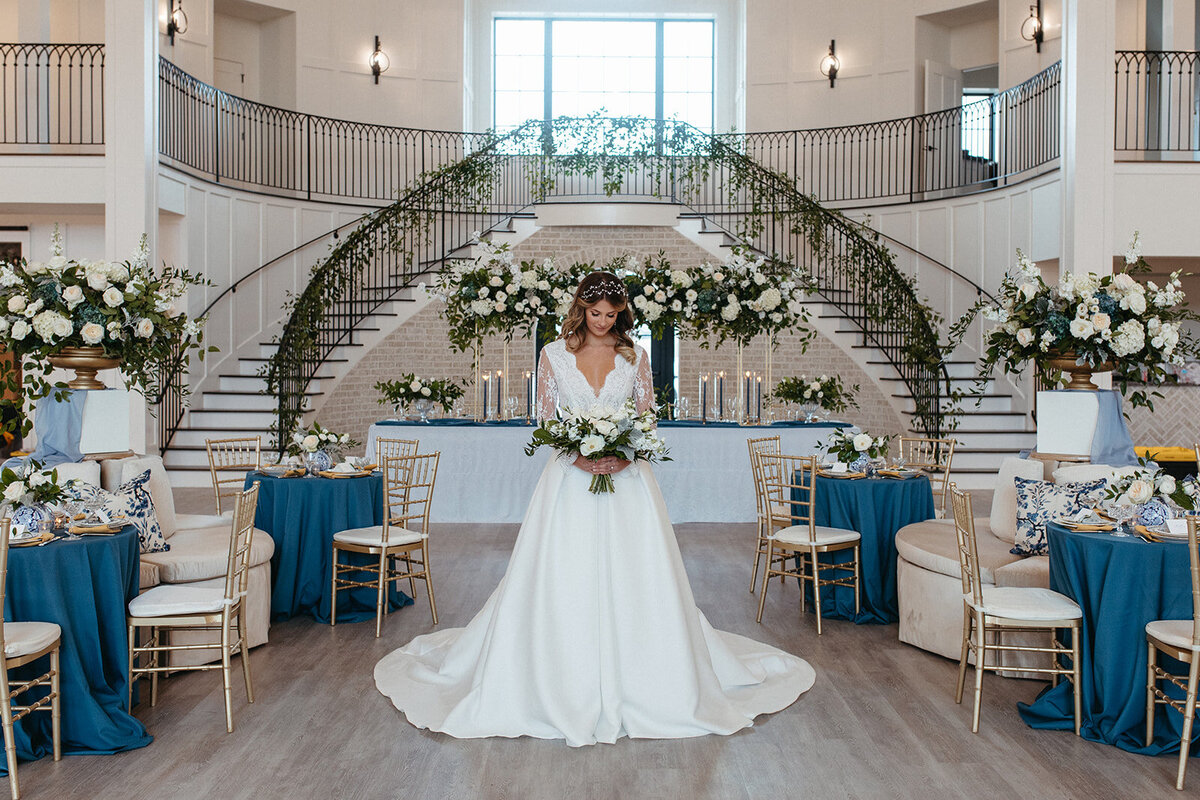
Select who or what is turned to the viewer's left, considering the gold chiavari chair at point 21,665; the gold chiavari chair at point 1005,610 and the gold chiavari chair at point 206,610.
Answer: the gold chiavari chair at point 206,610

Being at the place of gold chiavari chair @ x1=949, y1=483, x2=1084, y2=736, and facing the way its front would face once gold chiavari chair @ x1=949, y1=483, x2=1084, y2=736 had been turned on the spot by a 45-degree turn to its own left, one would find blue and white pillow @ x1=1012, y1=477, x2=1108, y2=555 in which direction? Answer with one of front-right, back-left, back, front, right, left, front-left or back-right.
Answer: front-left

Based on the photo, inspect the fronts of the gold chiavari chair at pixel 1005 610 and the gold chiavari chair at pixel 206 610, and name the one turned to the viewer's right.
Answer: the gold chiavari chair at pixel 1005 610

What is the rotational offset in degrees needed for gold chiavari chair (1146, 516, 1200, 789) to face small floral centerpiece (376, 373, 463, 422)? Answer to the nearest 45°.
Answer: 0° — it already faces it

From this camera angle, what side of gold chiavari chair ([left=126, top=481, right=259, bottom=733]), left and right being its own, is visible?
left

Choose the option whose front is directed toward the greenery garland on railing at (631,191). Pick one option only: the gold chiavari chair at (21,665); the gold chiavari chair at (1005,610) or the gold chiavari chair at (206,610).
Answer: the gold chiavari chair at (21,665)

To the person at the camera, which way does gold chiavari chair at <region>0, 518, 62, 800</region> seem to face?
facing away from the viewer and to the right of the viewer

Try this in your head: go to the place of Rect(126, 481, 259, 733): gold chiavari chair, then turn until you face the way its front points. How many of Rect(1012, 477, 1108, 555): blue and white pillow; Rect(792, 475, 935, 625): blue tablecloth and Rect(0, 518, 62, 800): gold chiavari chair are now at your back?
2

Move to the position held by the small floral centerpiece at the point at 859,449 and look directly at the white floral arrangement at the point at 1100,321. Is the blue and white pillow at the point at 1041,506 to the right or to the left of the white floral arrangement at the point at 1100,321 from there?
right

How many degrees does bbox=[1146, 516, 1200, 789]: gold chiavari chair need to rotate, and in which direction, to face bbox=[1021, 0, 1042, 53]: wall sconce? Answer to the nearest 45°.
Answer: approximately 45° to its right

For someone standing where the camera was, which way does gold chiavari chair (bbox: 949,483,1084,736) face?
facing to the right of the viewer

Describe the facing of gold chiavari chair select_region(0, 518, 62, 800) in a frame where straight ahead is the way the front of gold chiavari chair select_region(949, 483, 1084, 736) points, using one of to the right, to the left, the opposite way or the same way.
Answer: to the left
